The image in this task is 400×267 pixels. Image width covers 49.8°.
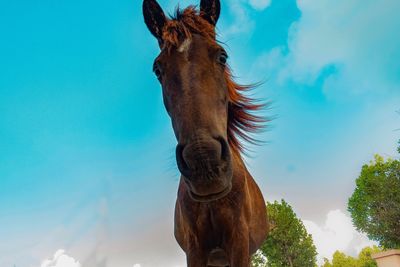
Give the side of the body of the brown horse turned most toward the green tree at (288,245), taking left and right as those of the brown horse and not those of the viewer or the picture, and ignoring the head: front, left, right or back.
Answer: back

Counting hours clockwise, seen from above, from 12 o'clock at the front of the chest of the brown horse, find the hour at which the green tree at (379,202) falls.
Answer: The green tree is roughly at 7 o'clock from the brown horse.

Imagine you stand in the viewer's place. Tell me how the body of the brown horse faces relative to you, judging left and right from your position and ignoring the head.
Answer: facing the viewer
